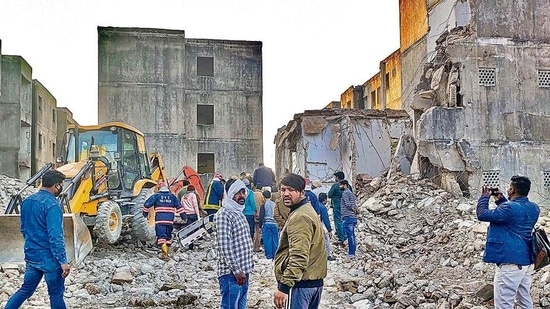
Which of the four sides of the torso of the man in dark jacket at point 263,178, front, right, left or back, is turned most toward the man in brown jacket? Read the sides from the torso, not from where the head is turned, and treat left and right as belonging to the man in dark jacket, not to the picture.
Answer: back

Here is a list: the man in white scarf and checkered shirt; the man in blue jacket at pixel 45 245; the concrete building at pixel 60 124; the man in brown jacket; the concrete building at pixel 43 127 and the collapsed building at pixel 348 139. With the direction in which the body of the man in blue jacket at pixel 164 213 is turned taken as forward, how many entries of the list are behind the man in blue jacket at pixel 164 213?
3

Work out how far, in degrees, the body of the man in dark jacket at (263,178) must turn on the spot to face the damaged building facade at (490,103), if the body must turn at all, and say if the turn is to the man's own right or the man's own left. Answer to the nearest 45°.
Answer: approximately 90° to the man's own right

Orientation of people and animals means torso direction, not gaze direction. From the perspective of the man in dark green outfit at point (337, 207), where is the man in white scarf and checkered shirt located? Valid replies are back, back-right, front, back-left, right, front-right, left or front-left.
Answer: left

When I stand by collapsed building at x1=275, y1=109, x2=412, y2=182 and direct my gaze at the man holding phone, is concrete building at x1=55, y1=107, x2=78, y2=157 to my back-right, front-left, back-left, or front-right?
back-right

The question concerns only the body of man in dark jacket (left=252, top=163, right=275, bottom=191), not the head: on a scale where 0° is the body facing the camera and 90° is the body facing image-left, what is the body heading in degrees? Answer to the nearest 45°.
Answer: approximately 180°

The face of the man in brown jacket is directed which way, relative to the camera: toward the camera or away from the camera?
toward the camera

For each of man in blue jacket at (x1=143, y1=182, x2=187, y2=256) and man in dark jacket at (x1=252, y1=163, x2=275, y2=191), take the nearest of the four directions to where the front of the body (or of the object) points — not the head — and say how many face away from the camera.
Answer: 2

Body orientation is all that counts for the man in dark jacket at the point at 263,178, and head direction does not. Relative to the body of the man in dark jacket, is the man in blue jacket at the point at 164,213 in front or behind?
behind
